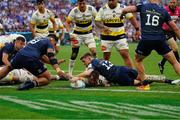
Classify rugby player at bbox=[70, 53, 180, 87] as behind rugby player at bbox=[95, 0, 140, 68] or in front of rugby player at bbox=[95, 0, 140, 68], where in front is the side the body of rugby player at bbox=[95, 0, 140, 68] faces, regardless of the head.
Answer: in front

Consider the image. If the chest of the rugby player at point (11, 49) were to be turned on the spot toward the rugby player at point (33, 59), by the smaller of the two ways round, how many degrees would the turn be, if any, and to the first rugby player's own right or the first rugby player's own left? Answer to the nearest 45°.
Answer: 0° — they already face them

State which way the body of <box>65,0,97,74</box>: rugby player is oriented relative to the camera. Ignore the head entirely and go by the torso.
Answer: toward the camera

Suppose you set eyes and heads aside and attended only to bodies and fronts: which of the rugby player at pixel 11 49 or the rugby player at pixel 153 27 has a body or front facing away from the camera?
the rugby player at pixel 153 27

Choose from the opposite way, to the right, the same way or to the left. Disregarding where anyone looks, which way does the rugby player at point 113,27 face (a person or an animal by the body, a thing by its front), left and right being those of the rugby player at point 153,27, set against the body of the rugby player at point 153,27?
the opposite way

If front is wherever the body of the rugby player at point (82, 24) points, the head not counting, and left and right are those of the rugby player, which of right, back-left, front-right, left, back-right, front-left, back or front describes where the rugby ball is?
front

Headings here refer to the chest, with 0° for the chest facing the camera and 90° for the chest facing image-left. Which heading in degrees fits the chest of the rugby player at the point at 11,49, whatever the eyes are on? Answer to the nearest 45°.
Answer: approximately 315°

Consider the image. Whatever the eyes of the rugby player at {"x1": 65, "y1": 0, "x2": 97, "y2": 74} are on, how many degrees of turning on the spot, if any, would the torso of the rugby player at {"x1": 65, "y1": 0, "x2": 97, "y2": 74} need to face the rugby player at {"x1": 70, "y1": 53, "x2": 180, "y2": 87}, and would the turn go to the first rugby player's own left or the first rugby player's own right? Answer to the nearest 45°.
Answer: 0° — they already face them

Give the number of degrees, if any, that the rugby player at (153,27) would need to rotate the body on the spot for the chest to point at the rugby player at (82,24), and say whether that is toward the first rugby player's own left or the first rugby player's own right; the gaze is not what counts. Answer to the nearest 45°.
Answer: approximately 45° to the first rugby player's own left

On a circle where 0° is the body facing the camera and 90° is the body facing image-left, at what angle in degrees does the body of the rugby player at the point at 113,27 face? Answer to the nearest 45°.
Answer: approximately 0°

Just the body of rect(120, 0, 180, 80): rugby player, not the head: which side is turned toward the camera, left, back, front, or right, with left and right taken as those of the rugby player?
back
